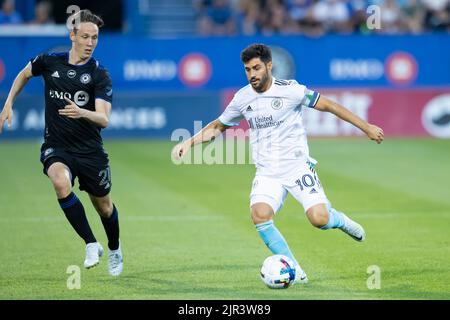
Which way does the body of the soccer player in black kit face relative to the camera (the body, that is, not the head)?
toward the camera

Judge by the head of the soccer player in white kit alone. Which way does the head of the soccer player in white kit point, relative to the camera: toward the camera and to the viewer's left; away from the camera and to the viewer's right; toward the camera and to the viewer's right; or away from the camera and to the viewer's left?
toward the camera and to the viewer's left

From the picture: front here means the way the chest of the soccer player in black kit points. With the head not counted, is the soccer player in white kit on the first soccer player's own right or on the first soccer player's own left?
on the first soccer player's own left

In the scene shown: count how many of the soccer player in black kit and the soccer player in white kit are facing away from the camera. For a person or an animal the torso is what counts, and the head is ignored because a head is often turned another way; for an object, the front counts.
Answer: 0

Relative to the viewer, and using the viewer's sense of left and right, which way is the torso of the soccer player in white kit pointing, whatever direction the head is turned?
facing the viewer and to the left of the viewer

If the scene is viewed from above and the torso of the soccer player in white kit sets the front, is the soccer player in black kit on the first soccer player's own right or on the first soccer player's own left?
on the first soccer player's own right

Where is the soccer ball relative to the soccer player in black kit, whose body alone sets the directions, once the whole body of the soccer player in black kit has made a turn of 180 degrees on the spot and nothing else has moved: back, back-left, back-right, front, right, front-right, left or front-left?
back-right
